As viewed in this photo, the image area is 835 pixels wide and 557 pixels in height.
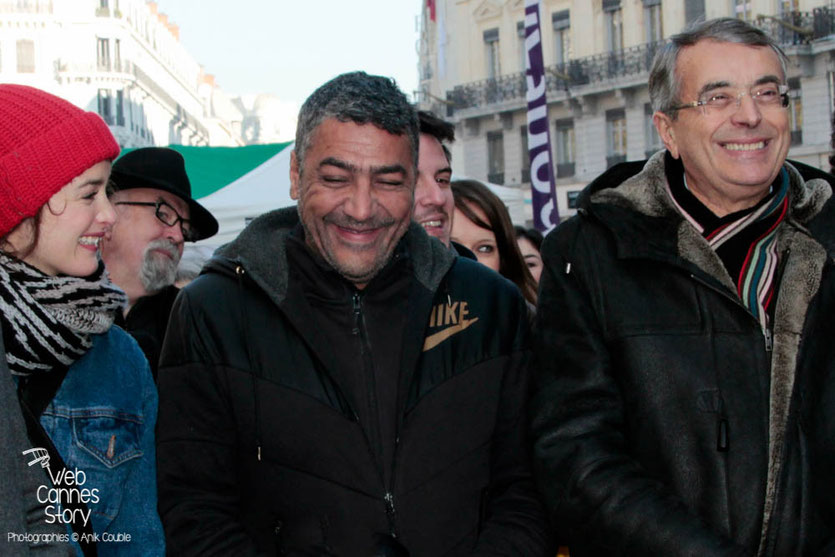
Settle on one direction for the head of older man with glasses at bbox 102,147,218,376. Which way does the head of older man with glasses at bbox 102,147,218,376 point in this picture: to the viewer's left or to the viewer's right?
to the viewer's right

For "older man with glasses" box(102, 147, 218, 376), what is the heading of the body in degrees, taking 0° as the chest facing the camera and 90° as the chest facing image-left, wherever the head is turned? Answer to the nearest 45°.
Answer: approximately 315°

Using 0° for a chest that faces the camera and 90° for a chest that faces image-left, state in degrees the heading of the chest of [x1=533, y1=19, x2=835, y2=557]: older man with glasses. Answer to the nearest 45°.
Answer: approximately 315°

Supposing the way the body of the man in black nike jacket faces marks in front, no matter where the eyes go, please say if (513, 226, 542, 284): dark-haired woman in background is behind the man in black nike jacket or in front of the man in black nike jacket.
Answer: behind

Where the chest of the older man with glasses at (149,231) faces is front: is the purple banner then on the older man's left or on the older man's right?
on the older man's left

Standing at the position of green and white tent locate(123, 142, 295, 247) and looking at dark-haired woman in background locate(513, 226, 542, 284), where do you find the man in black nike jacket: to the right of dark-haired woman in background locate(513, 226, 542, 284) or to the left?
right

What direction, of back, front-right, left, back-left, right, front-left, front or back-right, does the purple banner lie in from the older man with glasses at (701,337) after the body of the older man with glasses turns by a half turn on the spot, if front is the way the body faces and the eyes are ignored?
front-right

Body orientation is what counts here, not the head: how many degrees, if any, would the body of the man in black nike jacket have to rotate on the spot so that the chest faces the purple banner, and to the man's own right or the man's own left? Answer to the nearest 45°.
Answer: approximately 180°

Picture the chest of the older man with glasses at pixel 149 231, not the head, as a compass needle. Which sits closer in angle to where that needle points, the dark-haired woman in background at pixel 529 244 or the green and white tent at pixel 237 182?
the dark-haired woman in background
